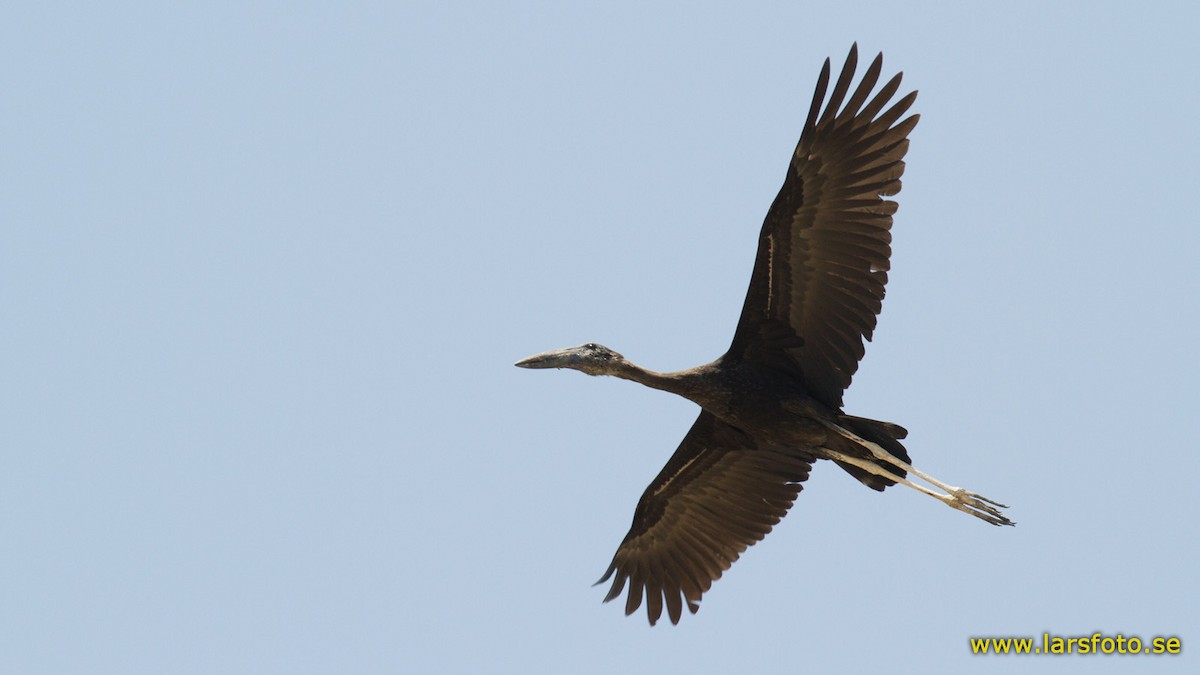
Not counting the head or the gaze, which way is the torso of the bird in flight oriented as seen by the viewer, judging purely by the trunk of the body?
to the viewer's left
